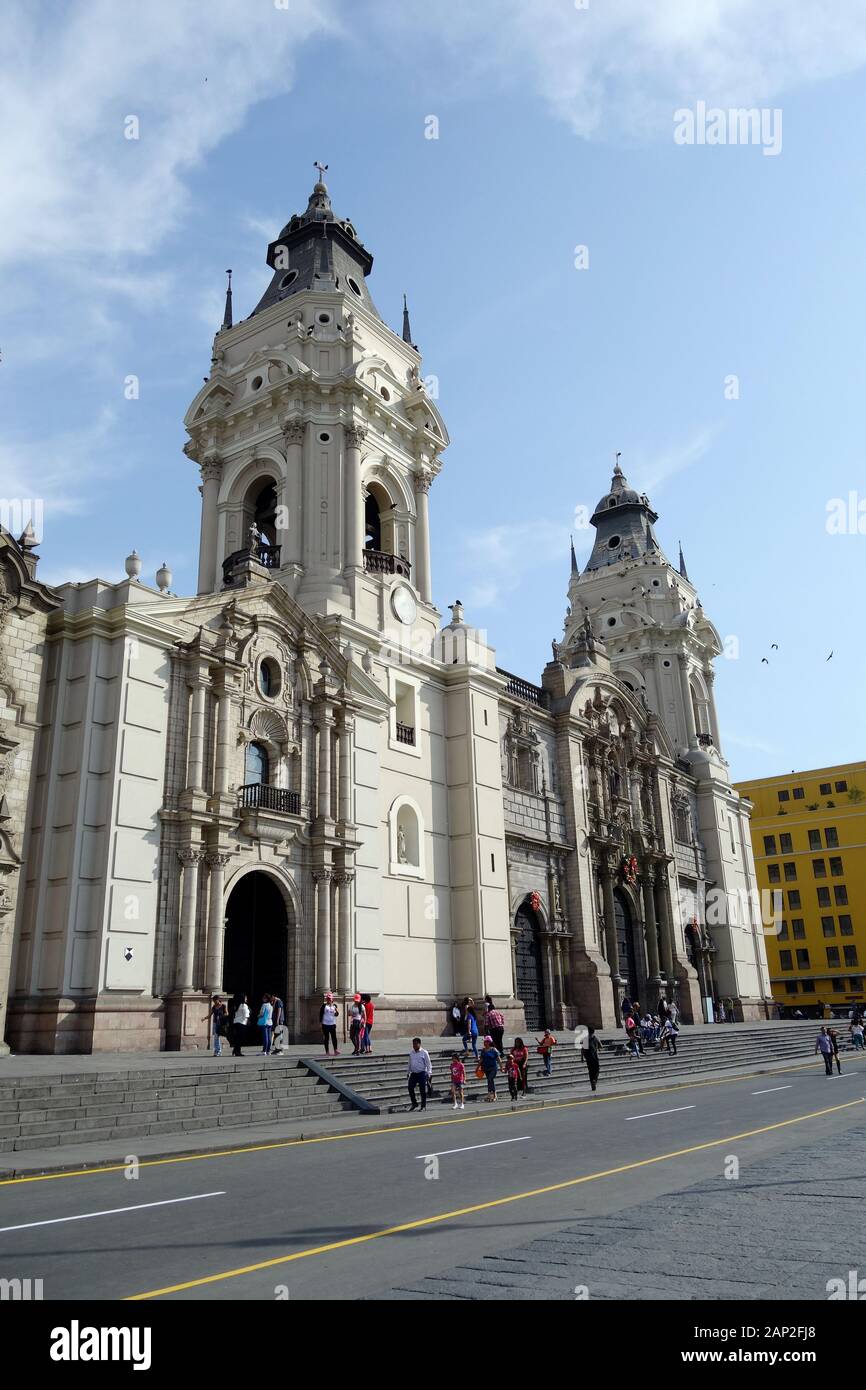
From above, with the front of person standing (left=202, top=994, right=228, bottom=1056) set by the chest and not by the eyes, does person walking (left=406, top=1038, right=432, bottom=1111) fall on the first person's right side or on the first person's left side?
on the first person's left side

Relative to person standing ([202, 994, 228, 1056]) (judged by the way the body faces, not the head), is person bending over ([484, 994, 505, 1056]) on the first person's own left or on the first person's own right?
on the first person's own left

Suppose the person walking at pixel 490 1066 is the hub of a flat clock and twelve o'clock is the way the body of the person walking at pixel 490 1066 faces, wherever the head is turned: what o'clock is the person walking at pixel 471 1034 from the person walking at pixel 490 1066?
the person walking at pixel 471 1034 is roughly at 6 o'clock from the person walking at pixel 490 1066.

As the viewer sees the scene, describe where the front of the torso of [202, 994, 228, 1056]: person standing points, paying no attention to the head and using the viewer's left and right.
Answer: facing the viewer

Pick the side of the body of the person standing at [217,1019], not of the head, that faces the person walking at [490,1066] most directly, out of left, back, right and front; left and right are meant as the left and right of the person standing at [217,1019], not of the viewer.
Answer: left

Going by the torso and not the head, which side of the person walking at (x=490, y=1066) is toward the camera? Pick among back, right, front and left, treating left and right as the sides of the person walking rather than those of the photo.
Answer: front

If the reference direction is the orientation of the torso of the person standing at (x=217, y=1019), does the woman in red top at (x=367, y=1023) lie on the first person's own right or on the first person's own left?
on the first person's own left

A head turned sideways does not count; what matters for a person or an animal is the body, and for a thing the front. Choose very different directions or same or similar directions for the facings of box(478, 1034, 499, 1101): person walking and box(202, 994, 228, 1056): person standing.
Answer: same or similar directions

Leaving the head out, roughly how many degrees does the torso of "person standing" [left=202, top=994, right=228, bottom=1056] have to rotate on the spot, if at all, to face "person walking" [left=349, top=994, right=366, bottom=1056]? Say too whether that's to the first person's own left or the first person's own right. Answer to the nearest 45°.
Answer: approximately 135° to the first person's own left

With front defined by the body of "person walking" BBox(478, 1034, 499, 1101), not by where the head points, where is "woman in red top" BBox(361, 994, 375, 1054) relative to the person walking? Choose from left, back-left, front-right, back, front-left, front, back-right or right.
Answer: back-right

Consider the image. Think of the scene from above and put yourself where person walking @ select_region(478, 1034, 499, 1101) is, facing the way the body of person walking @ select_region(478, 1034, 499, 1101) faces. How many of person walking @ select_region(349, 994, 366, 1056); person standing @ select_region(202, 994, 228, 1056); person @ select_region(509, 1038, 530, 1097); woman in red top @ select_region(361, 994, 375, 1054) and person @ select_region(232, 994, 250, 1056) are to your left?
1

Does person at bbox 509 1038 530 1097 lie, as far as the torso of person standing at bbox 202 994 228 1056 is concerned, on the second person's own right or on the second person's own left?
on the second person's own left

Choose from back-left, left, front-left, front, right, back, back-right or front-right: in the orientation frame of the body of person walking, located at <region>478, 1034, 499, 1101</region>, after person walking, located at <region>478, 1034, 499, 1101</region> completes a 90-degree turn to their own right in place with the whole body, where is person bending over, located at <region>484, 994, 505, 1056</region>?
right

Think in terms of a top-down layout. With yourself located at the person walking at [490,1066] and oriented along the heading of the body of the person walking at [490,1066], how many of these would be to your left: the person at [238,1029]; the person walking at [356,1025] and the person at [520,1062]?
1
